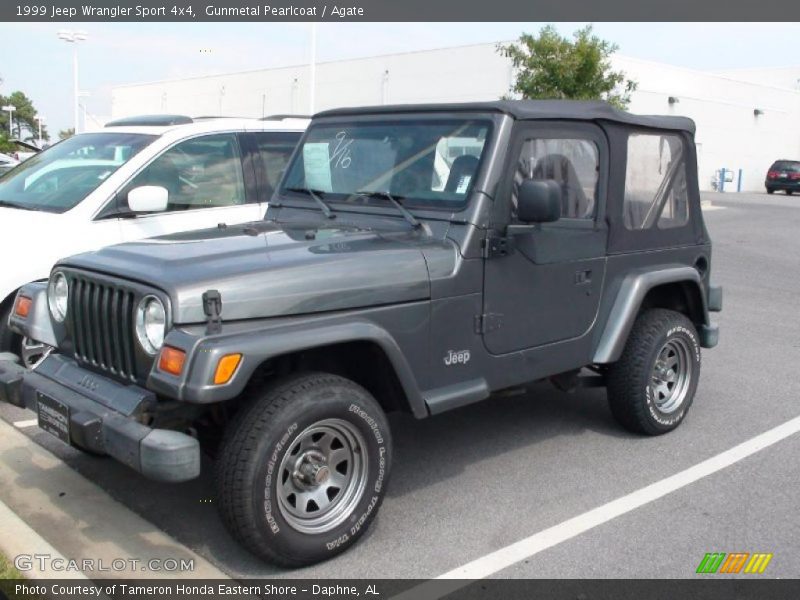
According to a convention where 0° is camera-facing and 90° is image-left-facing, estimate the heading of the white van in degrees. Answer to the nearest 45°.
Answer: approximately 45°

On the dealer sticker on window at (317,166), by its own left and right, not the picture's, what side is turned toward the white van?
right

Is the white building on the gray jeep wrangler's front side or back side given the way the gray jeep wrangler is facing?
on the back side

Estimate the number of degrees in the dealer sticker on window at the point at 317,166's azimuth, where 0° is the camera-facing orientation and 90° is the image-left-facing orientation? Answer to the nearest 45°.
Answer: approximately 45°

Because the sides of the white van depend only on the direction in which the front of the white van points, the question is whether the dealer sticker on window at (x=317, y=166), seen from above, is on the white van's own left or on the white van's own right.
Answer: on the white van's own left
